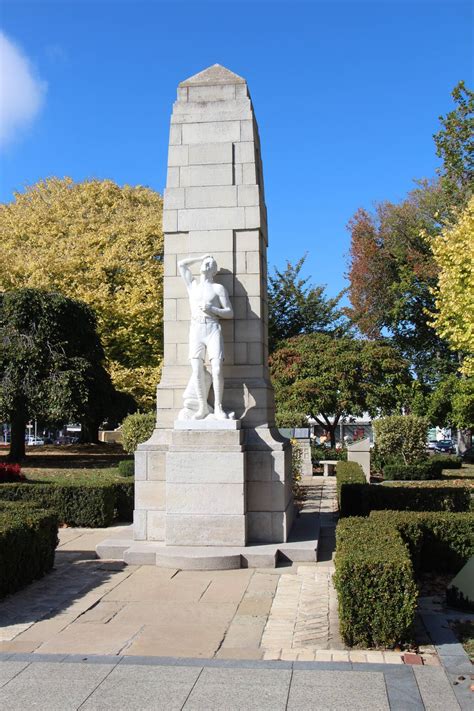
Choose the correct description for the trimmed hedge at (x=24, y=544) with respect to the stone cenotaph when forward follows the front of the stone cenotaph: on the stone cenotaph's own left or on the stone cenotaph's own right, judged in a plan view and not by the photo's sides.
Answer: on the stone cenotaph's own right

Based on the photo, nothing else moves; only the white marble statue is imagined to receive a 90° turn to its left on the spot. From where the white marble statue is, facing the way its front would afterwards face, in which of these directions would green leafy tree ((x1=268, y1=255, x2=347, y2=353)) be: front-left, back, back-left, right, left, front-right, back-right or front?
left

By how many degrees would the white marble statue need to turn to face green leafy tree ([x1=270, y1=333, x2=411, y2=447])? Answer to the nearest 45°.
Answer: approximately 180°

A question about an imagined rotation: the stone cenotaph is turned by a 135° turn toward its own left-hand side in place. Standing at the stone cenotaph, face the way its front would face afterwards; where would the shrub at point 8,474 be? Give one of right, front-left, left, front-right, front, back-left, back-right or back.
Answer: left

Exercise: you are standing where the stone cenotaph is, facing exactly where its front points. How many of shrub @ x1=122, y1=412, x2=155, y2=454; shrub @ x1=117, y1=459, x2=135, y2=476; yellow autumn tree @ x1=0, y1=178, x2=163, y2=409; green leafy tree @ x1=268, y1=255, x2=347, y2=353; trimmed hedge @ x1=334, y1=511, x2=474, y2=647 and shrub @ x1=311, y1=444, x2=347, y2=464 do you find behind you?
5

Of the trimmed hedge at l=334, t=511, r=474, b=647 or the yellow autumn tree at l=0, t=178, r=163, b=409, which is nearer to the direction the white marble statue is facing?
the trimmed hedge

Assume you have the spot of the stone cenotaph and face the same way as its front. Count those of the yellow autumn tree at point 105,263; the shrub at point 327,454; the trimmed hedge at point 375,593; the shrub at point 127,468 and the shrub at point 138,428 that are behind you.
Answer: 4

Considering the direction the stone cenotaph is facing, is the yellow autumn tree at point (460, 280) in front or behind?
behind

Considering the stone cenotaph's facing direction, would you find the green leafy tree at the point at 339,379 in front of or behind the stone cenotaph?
behind

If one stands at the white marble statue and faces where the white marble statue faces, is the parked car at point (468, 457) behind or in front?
behind

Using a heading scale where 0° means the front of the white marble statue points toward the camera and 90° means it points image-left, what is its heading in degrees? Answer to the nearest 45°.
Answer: approximately 0°
